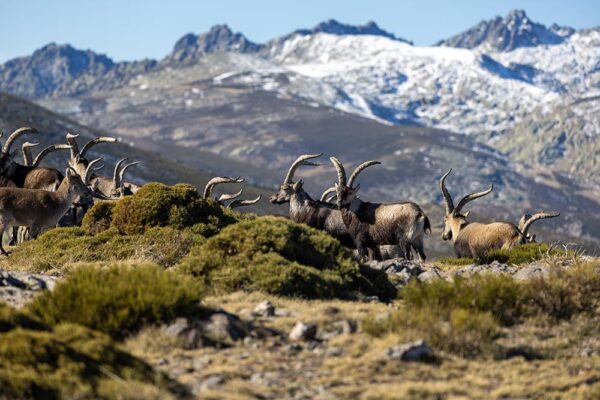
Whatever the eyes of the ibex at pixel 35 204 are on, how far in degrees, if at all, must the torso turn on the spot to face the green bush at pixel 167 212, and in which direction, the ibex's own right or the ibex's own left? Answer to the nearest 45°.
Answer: approximately 45° to the ibex's own right

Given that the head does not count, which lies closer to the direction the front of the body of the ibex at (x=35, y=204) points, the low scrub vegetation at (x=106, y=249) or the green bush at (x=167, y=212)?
the green bush

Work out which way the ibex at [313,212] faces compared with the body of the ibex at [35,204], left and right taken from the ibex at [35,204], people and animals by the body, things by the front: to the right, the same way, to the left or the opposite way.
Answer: the opposite way

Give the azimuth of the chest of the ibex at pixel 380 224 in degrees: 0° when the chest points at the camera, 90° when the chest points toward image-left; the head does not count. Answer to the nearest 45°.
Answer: approximately 90°

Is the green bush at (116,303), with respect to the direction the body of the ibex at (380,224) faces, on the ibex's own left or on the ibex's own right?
on the ibex's own left

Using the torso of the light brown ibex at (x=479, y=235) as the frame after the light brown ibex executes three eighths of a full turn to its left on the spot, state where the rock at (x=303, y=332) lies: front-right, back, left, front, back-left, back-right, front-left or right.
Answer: front-right

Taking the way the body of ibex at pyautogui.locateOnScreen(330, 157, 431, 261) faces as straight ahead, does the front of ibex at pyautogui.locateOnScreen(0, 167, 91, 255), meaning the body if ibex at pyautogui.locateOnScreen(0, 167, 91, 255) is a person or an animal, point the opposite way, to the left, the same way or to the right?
the opposite way

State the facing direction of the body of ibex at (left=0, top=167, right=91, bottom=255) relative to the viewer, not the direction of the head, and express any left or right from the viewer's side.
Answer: facing to the right of the viewer

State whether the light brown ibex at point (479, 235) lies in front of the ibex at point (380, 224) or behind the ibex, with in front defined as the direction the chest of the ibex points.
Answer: behind

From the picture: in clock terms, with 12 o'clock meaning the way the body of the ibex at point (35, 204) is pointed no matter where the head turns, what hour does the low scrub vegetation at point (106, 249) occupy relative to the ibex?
The low scrub vegetation is roughly at 2 o'clock from the ibex.

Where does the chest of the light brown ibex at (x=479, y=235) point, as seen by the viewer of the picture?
to the viewer's left

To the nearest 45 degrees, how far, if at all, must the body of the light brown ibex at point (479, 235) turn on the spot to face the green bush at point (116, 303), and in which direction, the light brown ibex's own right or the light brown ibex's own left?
approximately 90° to the light brown ibex's own left

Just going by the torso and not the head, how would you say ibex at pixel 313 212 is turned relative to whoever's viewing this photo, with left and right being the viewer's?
facing to the left of the viewer

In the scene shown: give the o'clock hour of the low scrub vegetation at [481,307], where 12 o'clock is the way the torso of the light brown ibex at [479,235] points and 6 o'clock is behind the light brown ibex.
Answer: The low scrub vegetation is roughly at 9 o'clock from the light brown ibex.

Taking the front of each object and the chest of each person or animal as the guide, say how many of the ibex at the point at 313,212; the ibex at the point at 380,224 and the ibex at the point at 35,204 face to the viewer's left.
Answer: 2
